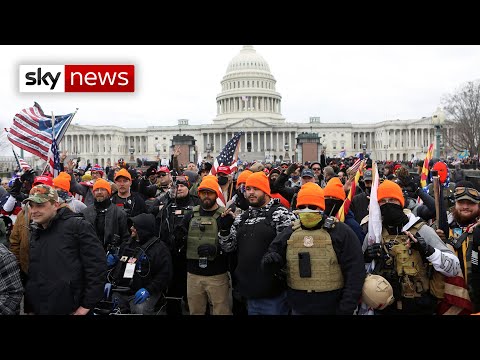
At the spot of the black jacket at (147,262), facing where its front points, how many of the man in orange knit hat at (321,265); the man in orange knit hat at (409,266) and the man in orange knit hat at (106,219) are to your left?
2

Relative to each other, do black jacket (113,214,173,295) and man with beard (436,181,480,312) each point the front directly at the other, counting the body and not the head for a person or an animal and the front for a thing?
no

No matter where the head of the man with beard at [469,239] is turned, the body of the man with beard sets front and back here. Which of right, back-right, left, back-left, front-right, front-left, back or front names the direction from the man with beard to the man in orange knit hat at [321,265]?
front-right

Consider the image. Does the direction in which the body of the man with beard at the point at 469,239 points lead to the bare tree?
no

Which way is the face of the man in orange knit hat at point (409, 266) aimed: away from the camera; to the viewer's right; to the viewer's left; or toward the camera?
toward the camera

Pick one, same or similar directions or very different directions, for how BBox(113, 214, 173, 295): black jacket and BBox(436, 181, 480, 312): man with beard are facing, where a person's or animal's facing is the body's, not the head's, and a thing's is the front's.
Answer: same or similar directions

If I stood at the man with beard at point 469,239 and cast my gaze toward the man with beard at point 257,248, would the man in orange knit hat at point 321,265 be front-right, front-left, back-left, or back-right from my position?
front-left

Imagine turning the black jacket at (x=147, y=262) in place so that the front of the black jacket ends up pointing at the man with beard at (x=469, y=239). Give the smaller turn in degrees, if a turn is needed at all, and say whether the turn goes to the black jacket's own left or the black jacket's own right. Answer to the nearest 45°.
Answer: approximately 90° to the black jacket's own left

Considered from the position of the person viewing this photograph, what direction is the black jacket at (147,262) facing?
facing the viewer and to the left of the viewer

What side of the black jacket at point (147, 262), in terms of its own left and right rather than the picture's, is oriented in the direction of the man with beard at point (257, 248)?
left

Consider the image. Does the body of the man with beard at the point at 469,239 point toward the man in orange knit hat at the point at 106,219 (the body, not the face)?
no

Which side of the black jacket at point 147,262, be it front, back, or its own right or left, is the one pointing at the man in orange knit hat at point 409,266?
left

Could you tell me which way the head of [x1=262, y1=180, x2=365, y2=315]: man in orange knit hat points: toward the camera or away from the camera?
toward the camera

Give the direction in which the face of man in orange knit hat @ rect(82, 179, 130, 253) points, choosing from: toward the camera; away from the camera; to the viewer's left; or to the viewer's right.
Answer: toward the camera

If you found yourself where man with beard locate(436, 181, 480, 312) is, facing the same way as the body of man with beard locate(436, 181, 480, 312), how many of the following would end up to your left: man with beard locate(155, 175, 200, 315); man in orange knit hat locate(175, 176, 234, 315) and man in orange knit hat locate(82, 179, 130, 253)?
0

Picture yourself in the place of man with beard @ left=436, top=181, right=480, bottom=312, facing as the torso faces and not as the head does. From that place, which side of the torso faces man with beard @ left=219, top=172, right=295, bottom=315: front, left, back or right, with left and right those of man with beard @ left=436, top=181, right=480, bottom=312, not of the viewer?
right

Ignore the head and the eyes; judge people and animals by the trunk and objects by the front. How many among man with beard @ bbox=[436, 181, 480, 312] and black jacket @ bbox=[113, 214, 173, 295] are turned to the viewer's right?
0

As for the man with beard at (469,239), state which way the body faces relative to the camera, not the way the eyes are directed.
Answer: toward the camera
